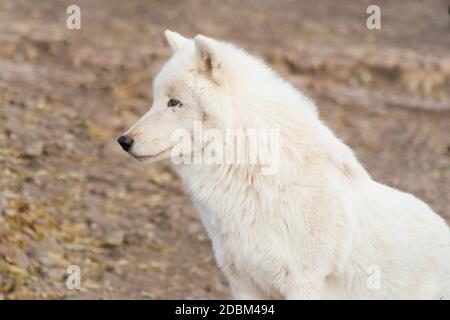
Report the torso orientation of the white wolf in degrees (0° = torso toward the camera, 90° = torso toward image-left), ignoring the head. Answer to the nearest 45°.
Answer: approximately 90°
